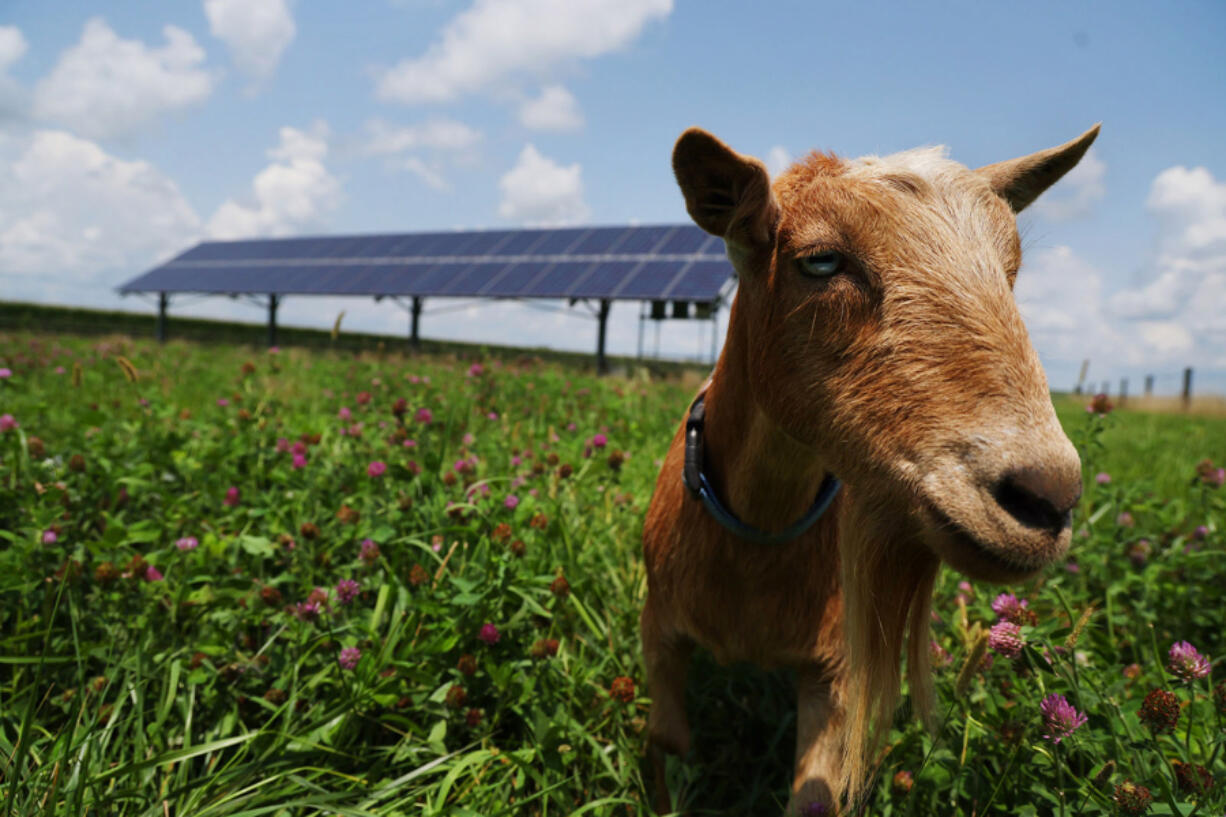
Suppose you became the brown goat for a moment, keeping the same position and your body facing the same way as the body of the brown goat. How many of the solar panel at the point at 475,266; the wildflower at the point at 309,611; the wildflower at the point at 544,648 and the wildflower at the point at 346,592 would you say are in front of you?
0

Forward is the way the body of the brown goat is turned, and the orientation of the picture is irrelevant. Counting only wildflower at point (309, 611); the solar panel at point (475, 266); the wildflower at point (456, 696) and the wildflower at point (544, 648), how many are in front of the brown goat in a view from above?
0

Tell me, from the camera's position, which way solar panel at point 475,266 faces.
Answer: facing the viewer and to the left of the viewer

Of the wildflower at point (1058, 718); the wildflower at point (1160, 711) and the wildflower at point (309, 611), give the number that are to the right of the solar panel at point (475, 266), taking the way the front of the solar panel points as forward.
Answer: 0

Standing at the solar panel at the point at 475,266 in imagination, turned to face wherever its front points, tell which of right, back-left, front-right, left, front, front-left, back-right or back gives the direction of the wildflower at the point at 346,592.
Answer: front-left

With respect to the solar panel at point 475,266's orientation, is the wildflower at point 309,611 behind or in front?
in front

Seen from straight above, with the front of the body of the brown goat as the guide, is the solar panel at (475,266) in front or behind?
behind

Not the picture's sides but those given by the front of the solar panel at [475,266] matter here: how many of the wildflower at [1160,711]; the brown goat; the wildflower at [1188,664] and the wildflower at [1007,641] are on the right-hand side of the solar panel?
0

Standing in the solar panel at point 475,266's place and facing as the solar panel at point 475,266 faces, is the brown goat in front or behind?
in front

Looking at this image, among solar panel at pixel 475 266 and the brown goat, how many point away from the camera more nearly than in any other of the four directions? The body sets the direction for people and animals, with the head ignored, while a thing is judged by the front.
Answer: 0

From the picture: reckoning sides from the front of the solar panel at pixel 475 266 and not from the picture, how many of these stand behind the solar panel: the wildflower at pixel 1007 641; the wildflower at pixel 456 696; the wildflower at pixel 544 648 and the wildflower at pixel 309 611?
0

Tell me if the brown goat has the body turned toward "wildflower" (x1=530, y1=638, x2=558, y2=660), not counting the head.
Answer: no

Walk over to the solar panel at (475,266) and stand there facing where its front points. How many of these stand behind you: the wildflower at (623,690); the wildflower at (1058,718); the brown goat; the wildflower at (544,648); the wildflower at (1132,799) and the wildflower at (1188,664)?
0

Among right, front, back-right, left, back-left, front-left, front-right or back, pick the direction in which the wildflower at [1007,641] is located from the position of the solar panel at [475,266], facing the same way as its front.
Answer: front-left

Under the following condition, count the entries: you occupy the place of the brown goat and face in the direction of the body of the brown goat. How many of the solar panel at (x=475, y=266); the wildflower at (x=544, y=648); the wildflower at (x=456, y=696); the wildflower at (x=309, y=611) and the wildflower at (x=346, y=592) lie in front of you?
0

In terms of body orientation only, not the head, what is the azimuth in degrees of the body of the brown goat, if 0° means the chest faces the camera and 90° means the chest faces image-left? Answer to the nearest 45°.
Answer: approximately 315°
